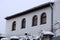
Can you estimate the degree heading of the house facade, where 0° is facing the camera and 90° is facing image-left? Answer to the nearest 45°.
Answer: approximately 45°
